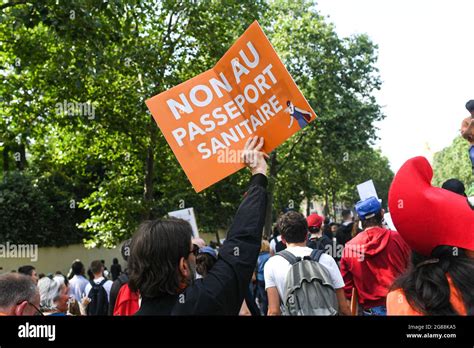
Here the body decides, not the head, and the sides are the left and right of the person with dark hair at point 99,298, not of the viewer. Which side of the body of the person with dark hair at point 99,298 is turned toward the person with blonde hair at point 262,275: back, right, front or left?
right

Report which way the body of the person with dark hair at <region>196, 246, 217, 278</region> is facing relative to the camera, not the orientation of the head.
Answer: away from the camera

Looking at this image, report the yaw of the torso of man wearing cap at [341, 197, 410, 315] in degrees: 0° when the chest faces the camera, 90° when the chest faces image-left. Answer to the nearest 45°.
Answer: approximately 180°

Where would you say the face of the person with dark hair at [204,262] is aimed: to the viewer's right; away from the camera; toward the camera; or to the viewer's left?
away from the camera

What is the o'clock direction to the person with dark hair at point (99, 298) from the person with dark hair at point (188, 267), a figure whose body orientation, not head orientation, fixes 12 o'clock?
the person with dark hair at point (99, 298) is roughly at 10 o'clock from the person with dark hair at point (188, 267).

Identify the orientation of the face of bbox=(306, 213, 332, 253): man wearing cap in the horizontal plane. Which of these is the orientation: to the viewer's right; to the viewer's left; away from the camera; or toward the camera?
away from the camera

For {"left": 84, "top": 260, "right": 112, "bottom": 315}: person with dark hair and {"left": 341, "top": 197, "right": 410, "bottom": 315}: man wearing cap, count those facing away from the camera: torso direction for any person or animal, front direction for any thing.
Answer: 2

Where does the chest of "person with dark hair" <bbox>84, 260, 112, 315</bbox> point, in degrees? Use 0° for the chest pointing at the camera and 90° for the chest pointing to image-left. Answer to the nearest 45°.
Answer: approximately 180°

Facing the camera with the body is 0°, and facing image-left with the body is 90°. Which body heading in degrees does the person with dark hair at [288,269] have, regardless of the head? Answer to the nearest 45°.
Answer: approximately 180°
